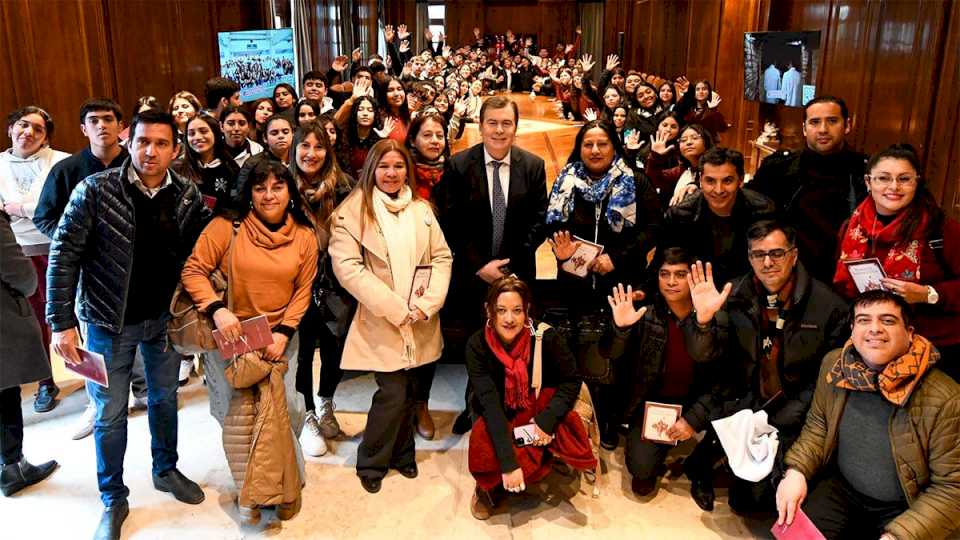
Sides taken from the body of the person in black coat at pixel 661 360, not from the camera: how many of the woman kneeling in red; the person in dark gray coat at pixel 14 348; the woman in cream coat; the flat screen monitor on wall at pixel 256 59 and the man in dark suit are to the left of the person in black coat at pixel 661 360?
0

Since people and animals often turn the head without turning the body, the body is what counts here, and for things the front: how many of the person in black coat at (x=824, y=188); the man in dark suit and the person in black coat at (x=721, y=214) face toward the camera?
3

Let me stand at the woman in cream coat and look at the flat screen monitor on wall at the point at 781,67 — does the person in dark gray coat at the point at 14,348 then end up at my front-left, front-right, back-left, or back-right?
back-left

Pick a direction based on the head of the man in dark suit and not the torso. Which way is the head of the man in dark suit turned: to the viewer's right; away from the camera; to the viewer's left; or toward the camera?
toward the camera

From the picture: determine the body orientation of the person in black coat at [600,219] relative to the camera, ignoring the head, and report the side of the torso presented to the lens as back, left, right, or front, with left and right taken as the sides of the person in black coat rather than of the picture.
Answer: front

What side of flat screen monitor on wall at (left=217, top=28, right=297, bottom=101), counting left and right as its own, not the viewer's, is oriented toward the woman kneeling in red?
front

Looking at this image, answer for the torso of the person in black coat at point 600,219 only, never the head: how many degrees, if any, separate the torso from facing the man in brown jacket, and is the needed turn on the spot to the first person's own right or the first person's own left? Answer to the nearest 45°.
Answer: approximately 45° to the first person's own left

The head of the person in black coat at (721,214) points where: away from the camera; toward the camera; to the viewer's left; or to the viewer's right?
toward the camera

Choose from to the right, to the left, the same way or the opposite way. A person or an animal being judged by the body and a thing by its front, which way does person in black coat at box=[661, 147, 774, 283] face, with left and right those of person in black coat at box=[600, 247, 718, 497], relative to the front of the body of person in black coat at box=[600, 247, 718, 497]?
the same way

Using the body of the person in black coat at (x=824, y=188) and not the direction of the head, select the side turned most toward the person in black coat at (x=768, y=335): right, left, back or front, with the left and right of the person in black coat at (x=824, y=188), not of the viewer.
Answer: front

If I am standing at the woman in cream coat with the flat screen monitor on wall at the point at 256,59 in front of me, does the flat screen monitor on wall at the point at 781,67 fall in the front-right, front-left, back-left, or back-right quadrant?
front-right

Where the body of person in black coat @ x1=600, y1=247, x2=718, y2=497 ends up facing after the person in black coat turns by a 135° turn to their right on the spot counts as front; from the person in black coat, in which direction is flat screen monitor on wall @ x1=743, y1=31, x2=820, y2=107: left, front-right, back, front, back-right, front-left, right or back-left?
front-right

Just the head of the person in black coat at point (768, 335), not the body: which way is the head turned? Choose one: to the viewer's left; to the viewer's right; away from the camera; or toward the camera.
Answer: toward the camera

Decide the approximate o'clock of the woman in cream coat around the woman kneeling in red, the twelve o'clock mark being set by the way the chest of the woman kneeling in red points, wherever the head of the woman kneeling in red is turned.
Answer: The woman in cream coat is roughly at 4 o'clock from the woman kneeling in red.

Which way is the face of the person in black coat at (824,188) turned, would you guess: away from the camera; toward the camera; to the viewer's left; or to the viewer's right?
toward the camera

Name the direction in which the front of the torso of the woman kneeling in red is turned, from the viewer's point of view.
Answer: toward the camera

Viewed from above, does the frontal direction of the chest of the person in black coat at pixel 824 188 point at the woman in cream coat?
no

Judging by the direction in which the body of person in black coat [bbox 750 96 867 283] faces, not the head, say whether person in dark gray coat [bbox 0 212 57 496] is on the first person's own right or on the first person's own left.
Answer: on the first person's own right

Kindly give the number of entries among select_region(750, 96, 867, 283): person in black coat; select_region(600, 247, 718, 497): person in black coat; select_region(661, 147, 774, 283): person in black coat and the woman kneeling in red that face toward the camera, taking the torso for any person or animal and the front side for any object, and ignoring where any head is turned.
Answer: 4

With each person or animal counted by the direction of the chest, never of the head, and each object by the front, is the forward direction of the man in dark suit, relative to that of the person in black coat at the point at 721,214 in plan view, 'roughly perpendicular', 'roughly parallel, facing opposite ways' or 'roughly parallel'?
roughly parallel

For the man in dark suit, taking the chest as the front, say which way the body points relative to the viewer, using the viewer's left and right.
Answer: facing the viewer

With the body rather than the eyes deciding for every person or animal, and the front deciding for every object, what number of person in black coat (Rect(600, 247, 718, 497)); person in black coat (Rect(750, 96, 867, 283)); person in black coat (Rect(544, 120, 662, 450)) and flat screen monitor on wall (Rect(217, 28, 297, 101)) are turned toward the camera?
4

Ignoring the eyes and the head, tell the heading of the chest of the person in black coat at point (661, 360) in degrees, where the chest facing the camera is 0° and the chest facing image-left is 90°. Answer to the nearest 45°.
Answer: approximately 0°
